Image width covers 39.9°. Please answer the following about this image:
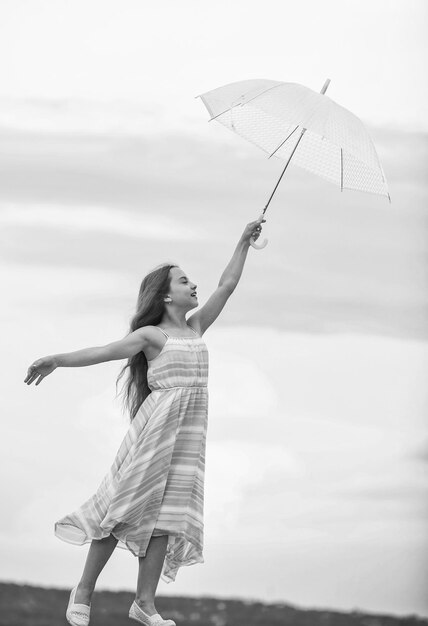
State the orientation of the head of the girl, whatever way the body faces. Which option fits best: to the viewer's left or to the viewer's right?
to the viewer's right

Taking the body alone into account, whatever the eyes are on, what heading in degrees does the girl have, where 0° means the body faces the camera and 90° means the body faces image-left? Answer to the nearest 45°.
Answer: approximately 315°
